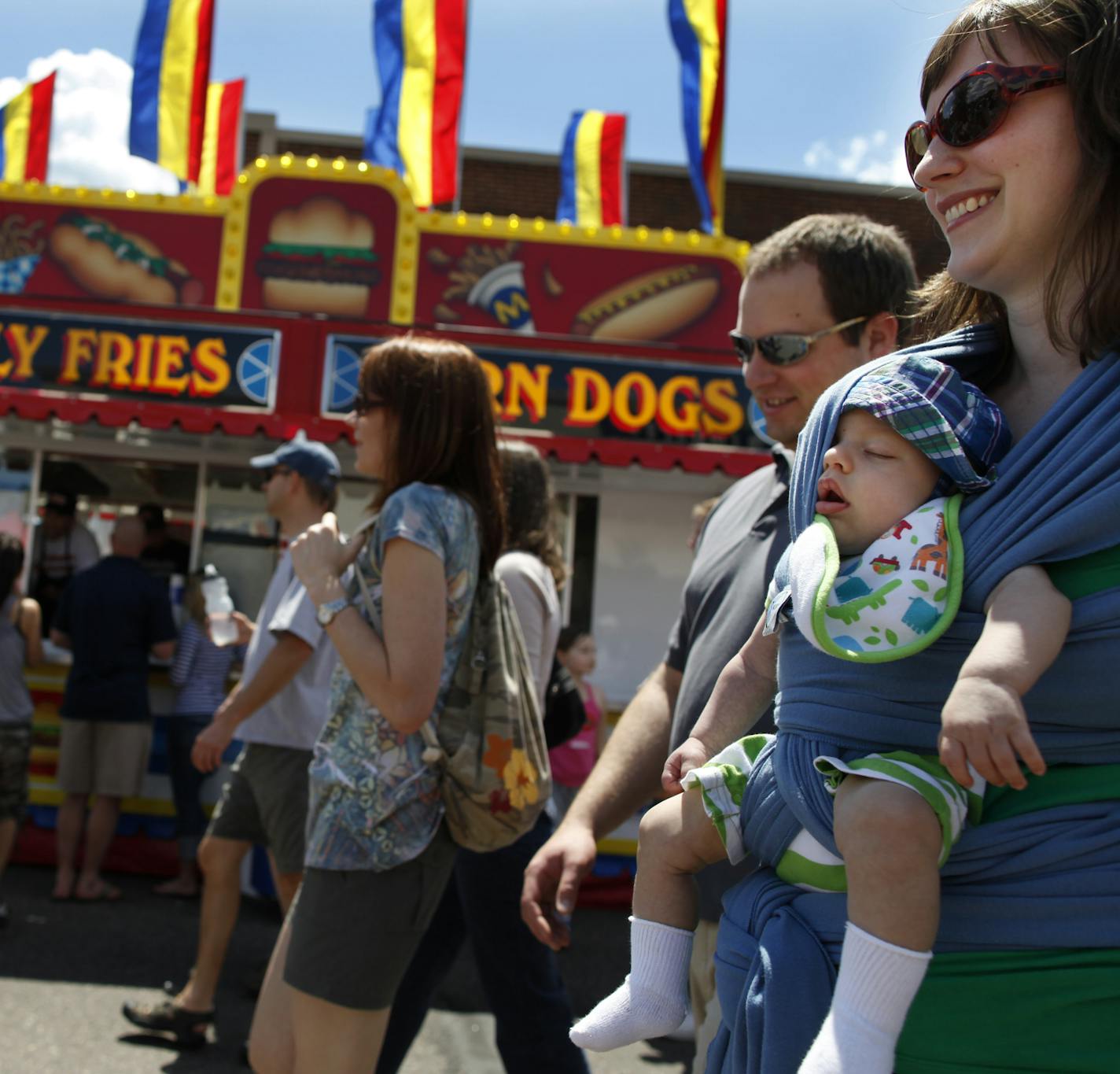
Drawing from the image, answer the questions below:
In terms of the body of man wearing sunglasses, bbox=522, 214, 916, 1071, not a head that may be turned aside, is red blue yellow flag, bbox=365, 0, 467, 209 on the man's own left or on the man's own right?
on the man's own right

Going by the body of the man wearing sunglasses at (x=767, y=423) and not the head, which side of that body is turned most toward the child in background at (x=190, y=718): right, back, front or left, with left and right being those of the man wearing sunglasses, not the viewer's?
right

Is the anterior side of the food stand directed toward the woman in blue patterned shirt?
yes

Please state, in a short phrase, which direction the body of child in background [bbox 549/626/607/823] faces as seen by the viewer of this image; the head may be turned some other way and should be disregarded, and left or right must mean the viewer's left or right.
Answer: facing the viewer and to the right of the viewer

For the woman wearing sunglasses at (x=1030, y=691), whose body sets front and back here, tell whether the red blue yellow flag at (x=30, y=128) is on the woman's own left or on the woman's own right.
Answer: on the woman's own right

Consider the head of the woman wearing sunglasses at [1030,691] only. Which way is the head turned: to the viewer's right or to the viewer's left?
to the viewer's left

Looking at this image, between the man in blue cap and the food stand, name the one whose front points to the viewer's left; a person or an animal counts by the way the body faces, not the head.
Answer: the man in blue cap

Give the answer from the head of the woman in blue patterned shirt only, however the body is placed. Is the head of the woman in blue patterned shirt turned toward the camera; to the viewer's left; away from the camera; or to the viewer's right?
to the viewer's left

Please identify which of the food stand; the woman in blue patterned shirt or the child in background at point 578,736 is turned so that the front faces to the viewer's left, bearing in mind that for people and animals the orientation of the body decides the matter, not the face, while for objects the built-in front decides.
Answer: the woman in blue patterned shirt

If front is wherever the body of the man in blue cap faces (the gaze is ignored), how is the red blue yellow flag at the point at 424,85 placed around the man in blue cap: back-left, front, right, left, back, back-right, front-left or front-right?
right

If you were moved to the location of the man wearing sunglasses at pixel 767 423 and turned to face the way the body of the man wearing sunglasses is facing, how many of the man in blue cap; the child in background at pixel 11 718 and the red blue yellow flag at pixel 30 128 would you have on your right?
3

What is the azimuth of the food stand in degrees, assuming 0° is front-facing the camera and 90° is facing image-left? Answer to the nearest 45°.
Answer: approximately 0°
